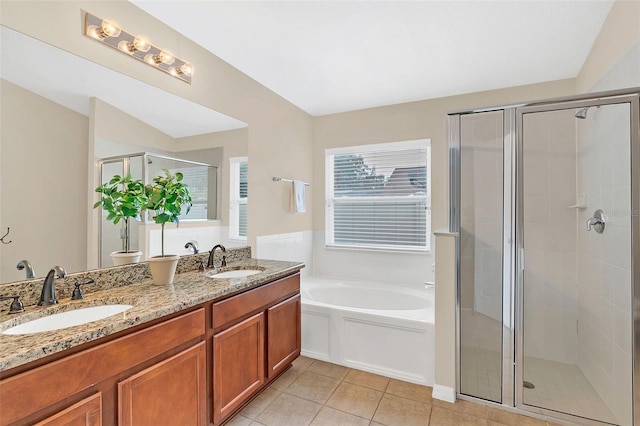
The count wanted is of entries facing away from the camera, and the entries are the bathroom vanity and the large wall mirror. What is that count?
0

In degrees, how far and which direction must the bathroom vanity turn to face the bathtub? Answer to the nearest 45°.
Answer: approximately 45° to its left

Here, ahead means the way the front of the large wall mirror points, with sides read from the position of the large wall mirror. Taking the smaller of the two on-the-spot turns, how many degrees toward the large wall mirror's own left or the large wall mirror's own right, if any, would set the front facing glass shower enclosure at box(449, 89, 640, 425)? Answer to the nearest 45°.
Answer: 0° — it already faces it

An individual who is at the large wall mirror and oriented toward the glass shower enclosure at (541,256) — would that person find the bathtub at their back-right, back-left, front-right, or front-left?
front-left

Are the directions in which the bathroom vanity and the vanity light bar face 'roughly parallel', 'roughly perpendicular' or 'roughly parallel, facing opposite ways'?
roughly parallel

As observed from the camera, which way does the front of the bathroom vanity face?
facing the viewer and to the right of the viewer
